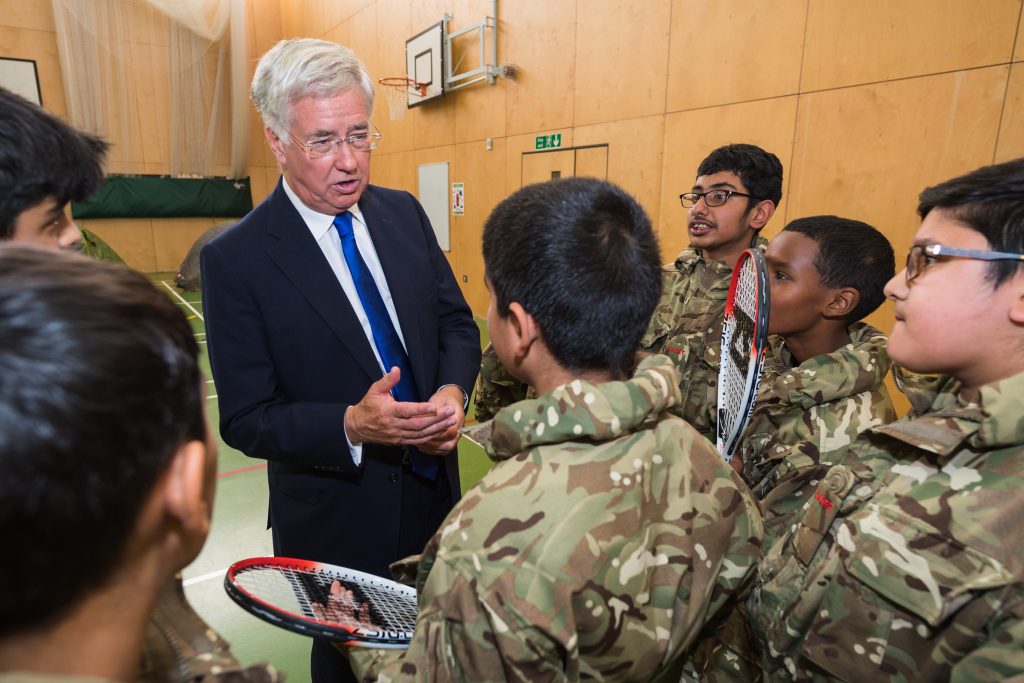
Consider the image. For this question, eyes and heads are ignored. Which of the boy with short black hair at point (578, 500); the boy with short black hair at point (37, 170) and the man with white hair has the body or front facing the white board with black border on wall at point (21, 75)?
the boy with short black hair at point (578, 500)

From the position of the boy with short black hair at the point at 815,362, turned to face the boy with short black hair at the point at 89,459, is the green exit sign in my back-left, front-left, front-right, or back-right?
back-right

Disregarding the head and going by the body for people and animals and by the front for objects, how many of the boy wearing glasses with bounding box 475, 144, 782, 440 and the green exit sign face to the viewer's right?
0

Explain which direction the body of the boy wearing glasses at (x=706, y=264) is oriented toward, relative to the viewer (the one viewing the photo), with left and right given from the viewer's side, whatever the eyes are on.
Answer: facing the viewer and to the left of the viewer

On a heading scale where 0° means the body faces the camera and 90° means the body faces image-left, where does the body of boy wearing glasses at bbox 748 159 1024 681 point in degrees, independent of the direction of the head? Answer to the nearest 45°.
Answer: approximately 90°

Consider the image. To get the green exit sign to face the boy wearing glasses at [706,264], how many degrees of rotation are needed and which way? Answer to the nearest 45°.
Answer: approximately 45° to its left

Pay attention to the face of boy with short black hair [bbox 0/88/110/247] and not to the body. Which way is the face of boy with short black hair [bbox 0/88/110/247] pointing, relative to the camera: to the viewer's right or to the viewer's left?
to the viewer's right

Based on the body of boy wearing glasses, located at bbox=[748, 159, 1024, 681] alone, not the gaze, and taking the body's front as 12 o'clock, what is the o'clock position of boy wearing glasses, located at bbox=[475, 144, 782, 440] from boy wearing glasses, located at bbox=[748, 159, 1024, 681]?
boy wearing glasses, located at bbox=[475, 144, 782, 440] is roughly at 2 o'clock from boy wearing glasses, located at bbox=[748, 159, 1024, 681].

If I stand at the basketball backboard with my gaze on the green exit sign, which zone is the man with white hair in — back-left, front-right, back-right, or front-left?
front-right

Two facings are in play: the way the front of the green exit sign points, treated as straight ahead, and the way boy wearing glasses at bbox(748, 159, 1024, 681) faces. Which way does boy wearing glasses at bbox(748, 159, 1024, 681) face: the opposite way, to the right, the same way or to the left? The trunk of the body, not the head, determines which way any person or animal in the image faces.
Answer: to the right

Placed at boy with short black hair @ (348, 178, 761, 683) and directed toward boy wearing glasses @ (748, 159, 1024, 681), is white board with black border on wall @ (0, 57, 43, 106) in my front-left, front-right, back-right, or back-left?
back-left

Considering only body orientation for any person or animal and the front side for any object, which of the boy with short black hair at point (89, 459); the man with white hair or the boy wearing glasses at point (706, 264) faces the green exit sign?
the boy with short black hair

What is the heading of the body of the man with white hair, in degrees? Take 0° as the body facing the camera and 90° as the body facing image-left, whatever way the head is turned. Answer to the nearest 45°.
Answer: approximately 315°

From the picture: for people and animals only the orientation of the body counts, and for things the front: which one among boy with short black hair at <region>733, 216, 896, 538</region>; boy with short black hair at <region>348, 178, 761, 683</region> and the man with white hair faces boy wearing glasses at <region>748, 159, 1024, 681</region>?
the man with white hair

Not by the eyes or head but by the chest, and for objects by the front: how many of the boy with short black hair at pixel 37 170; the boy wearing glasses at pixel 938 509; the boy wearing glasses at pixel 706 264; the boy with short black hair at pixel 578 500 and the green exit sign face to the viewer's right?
1

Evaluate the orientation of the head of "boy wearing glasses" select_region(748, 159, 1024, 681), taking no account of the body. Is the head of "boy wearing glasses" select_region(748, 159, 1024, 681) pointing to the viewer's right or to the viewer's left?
to the viewer's left

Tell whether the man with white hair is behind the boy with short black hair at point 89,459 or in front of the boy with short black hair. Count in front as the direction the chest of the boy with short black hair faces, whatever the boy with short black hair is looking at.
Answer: in front
